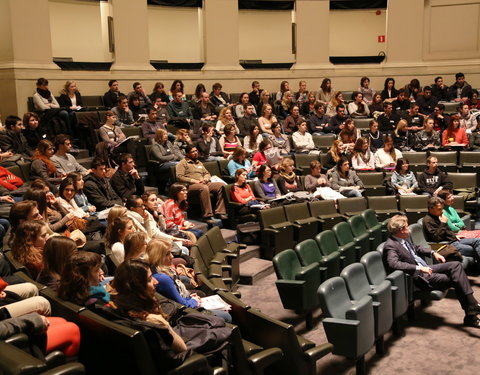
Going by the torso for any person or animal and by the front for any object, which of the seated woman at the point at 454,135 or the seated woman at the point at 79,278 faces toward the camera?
the seated woman at the point at 454,135

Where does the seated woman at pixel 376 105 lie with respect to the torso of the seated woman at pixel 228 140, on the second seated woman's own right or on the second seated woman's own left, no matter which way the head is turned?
on the second seated woman's own left

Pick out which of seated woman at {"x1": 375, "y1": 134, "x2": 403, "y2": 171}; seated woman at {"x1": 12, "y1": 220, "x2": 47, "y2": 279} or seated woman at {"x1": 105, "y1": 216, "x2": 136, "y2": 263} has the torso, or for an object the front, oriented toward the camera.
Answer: seated woman at {"x1": 375, "y1": 134, "x2": 403, "y2": 171}

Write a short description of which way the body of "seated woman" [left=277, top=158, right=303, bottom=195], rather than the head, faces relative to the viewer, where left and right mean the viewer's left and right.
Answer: facing the viewer and to the right of the viewer

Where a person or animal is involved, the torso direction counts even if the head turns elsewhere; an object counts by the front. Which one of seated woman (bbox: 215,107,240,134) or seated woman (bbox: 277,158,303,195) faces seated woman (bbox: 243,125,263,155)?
seated woman (bbox: 215,107,240,134)

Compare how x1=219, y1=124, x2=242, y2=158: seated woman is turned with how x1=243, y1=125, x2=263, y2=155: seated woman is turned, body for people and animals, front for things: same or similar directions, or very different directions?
same or similar directions

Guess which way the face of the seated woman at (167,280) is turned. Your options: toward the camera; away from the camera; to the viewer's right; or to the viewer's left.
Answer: to the viewer's right

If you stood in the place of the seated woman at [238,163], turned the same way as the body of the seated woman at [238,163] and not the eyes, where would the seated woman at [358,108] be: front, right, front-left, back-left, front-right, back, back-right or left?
left

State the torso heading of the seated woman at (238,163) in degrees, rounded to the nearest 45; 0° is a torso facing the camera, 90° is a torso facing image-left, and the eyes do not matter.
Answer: approximately 315°

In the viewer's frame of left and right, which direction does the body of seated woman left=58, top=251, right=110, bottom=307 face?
facing to the right of the viewer

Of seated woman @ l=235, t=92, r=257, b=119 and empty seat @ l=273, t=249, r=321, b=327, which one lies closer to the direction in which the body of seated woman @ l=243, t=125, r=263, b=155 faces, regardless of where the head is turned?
the empty seat

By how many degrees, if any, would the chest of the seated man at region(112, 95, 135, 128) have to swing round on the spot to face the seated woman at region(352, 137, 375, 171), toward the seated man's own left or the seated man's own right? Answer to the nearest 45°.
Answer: approximately 45° to the seated man's own left

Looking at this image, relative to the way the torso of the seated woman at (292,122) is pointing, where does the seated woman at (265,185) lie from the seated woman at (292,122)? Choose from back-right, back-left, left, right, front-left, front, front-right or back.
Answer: front-right

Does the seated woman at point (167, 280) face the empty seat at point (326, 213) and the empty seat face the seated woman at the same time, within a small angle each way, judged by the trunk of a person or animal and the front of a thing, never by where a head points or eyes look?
no

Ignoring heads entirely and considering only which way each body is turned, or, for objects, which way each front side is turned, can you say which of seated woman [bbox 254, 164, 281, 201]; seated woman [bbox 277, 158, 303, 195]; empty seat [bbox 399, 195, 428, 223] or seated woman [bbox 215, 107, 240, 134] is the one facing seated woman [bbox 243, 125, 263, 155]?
seated woman [bbox 215, 107, 240, 134]

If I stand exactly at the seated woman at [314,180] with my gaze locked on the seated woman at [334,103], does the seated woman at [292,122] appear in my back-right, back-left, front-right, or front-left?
front-left

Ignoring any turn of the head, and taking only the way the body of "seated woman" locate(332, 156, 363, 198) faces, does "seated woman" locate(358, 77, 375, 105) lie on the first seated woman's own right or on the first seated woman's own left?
on the first seated woman's own left

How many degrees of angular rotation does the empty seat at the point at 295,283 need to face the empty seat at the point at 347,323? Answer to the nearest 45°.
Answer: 0° — it already faces it

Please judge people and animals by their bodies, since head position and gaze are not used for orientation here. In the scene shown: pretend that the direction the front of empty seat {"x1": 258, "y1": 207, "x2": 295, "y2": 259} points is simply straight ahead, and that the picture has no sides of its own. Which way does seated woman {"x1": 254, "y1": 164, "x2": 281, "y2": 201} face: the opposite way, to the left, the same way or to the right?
the same way

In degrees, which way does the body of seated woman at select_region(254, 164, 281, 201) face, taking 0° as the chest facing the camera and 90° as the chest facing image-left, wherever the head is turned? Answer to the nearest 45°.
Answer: approximately 315°

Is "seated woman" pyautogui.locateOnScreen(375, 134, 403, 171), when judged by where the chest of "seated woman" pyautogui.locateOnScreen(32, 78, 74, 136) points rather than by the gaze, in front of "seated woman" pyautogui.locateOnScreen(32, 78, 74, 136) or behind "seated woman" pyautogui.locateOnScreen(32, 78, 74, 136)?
in front

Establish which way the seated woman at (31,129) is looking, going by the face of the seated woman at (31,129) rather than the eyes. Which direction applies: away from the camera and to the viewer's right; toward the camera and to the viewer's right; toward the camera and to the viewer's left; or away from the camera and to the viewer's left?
toward the camera and to the viewer's right
